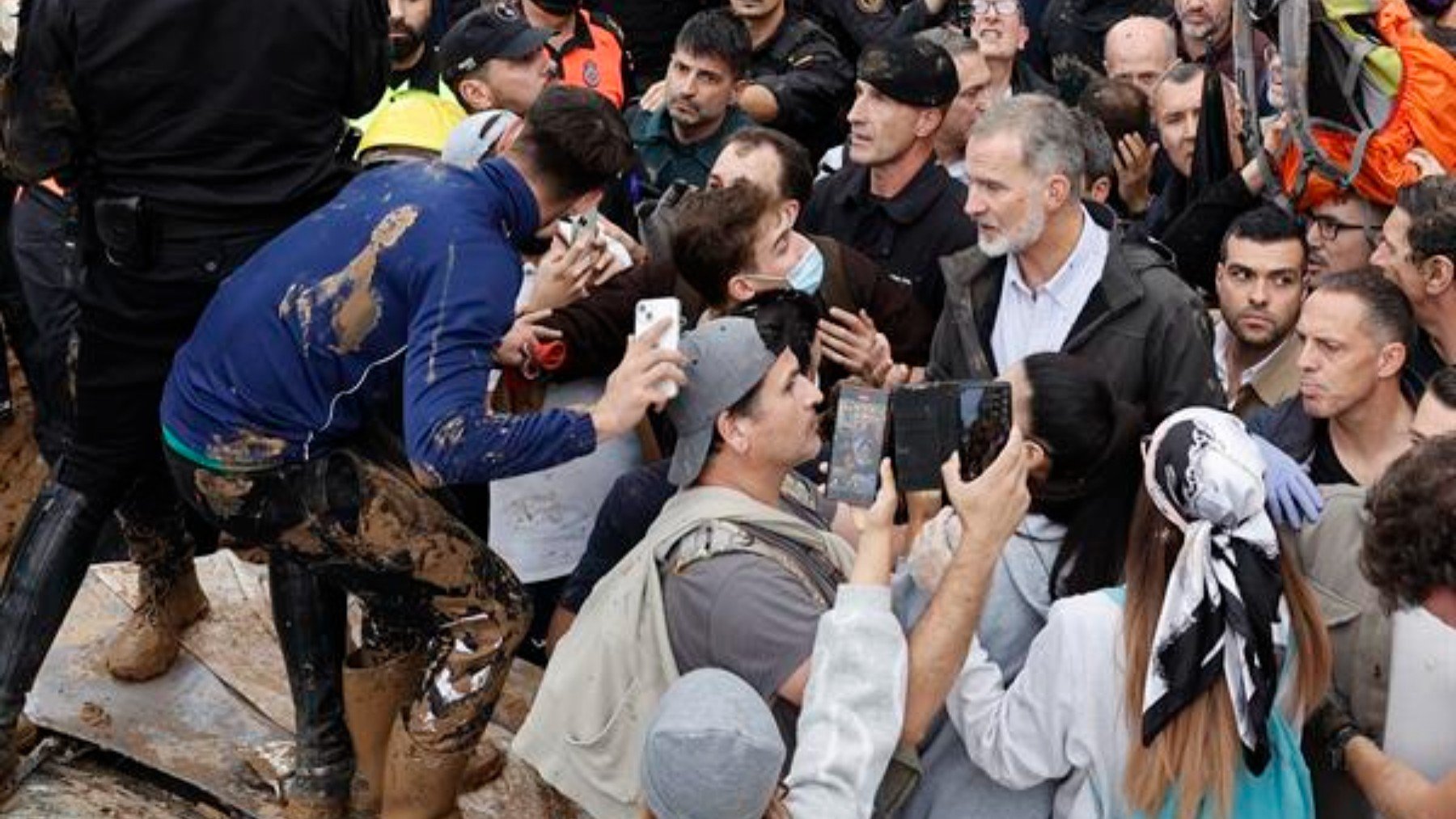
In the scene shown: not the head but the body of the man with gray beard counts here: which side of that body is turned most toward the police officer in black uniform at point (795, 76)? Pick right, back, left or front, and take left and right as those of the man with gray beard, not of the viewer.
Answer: right

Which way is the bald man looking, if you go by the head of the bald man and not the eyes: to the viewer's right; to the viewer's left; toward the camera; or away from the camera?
toward the camera

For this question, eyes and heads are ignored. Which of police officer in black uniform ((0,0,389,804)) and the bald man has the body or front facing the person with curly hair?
the bald man

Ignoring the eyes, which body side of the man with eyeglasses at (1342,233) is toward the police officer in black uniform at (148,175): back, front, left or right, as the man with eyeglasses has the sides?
front

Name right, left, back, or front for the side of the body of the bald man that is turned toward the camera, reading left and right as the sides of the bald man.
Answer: front

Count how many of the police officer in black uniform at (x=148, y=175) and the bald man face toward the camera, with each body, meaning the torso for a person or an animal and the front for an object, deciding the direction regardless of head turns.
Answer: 1

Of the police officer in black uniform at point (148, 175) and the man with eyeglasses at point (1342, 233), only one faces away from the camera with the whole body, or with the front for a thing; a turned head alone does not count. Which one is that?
the police officer in black uniform

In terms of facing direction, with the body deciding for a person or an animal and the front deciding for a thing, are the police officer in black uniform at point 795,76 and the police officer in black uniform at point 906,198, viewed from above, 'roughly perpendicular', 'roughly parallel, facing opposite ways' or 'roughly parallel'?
roughly parallel

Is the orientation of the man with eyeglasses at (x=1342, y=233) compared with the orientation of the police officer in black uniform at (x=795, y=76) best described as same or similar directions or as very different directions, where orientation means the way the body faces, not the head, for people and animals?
same or similar directions

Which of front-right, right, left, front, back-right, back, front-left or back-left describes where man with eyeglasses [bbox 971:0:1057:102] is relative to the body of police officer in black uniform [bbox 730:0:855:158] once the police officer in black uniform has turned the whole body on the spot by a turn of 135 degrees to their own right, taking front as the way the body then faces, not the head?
right

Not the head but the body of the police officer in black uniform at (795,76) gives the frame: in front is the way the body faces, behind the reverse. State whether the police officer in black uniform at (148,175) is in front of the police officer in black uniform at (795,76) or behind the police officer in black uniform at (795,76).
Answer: in front

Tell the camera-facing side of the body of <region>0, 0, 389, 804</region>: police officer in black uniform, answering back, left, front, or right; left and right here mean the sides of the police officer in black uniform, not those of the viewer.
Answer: back

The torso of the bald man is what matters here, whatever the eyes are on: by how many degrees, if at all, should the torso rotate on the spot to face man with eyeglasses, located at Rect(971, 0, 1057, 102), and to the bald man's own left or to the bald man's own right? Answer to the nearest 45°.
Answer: approximately 90° to the bald man's own right

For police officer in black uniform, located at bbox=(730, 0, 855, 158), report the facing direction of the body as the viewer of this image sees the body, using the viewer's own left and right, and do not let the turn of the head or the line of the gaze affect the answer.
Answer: facing the viewer and to the left of the viewer

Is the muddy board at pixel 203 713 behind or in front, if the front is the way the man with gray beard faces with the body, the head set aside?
in front

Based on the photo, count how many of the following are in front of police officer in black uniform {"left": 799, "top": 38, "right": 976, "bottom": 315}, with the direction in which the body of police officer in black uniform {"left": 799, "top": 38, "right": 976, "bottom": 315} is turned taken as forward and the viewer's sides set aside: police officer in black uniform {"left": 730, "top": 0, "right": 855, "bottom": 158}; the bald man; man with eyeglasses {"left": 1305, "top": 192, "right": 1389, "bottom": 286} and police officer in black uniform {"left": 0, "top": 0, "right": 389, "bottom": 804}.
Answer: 1
